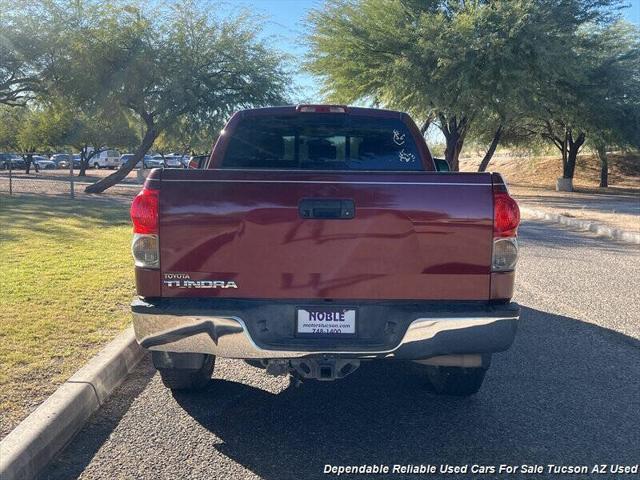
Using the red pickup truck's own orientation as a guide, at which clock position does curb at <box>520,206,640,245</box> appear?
The curb is roughly at 1 o'clock from the red pickup truck.

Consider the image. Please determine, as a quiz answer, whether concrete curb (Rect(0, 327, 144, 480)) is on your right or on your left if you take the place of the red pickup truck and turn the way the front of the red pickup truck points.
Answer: on your left

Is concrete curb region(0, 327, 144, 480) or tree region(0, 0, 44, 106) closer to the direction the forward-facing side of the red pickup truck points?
the tree

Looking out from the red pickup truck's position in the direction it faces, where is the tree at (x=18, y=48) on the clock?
The tree is roughly at 11 o'clock from the red pickup truck.

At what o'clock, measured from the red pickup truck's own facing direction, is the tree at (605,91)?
The tree is roughly at 1 o'clock from the red pickup truck.

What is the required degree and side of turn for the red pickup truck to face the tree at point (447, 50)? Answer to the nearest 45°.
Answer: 0° — it already faces it

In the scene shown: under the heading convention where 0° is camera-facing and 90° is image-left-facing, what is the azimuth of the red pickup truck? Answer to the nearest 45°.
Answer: approximately 180°

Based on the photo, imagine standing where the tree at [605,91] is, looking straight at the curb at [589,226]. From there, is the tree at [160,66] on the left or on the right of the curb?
right
